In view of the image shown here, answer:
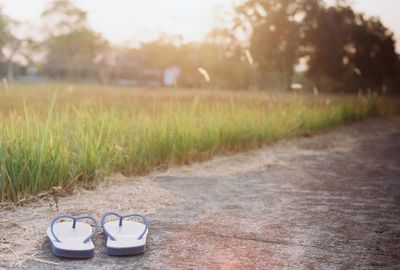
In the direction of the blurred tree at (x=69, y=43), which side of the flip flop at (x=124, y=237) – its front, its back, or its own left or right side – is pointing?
front

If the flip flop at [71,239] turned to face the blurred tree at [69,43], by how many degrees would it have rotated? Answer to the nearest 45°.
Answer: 0° — it already faces it

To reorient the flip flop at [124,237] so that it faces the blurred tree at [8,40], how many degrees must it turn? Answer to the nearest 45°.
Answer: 0° — it already faces it

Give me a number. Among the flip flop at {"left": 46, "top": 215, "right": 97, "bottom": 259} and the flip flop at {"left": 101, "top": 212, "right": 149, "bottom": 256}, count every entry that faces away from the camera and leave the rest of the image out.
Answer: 2

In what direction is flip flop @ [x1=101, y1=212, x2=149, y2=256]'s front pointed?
away from the camera

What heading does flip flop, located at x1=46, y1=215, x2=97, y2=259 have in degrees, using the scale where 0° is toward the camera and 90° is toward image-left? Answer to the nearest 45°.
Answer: approximately 180°

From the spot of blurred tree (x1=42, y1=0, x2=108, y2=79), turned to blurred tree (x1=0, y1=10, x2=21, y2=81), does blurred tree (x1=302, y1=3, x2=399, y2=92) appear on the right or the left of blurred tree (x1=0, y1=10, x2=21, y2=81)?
left

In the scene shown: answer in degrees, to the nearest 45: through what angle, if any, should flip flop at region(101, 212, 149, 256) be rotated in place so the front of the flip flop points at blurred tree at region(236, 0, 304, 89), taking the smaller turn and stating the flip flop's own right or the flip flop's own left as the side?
0° — it already faces it
